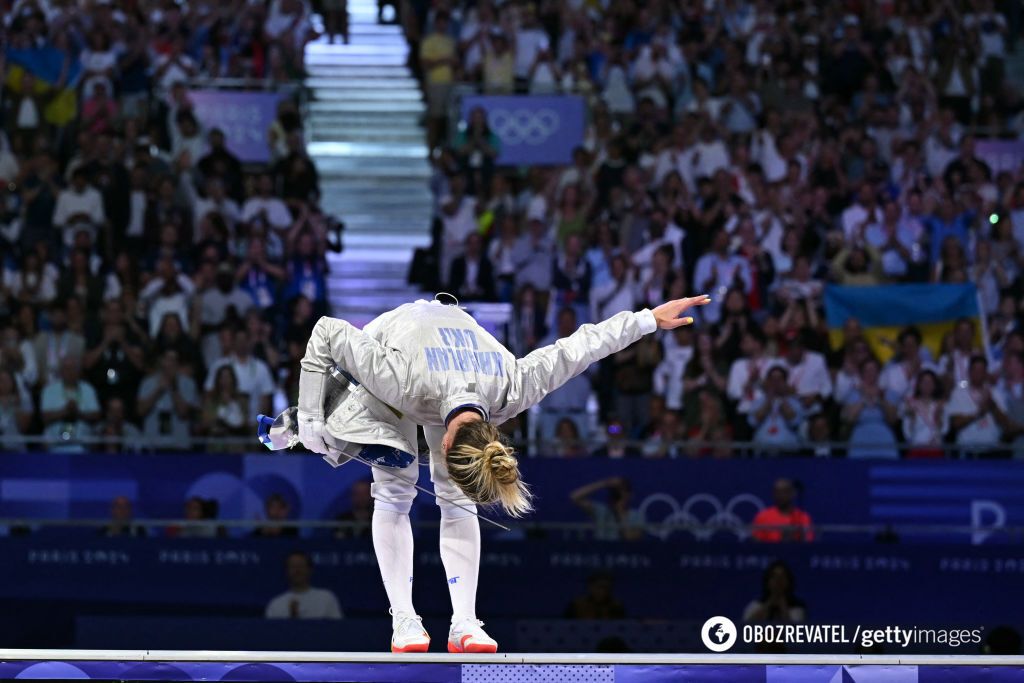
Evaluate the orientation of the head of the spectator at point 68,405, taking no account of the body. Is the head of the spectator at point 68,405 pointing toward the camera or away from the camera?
toward the camera

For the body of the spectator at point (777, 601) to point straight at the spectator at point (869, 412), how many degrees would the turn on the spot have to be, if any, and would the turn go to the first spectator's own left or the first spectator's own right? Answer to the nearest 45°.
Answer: approximately 180°

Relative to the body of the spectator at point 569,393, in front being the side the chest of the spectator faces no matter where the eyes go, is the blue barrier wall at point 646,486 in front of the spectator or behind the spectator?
in front

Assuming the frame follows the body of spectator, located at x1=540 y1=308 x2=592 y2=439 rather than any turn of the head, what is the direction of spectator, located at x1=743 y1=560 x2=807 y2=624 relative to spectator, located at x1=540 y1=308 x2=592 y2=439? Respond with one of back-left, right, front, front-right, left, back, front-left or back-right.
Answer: front-left

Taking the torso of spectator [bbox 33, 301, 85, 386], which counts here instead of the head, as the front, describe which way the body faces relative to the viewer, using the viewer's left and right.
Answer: facing the viewer

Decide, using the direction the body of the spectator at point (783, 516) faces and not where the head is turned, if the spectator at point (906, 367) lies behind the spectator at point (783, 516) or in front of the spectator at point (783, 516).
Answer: behind

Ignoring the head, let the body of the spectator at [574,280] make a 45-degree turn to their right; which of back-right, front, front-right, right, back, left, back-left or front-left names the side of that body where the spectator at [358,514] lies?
front

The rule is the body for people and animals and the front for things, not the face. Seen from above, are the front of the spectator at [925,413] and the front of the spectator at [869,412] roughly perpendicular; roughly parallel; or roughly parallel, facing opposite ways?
roughly parallel

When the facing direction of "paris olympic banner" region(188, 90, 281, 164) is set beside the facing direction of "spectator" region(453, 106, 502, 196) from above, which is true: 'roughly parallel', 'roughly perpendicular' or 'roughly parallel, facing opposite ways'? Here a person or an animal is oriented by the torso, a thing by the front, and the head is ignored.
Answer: roughly parallel

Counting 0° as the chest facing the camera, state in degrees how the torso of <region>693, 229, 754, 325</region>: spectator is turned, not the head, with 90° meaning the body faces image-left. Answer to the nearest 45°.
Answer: approximately 0°

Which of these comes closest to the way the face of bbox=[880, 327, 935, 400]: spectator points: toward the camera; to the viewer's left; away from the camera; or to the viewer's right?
toward the camera

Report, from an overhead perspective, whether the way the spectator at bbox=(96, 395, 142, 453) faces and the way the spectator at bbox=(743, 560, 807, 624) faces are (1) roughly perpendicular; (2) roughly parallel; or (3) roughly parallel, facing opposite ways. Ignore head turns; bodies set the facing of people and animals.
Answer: roughly parallel

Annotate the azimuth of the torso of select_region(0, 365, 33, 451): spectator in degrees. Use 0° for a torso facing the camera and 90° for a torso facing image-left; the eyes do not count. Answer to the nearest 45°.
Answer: approximately 0°

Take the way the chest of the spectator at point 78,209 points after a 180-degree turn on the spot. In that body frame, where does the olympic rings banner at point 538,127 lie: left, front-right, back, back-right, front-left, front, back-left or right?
right

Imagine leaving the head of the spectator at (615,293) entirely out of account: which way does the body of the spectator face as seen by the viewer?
toward the camera

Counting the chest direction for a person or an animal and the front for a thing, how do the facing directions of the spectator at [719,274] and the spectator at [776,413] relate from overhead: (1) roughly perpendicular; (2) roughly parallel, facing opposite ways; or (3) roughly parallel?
roughly parallel
